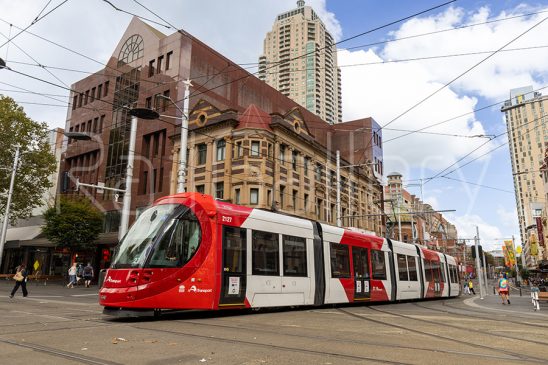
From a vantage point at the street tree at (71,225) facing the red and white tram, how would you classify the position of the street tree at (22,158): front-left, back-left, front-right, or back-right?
back-right

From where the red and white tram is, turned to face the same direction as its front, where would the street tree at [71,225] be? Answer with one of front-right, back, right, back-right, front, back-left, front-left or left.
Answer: right

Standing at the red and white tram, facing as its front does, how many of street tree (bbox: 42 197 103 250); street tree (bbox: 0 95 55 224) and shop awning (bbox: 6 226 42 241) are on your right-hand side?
3

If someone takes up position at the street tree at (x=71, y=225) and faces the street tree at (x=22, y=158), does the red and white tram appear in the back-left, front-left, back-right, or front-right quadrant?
back-left

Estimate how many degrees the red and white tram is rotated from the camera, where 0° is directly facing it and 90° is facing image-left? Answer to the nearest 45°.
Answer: approximately 45°

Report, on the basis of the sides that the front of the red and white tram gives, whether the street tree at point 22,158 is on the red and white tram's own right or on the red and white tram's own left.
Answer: on the red and white tram's own right
